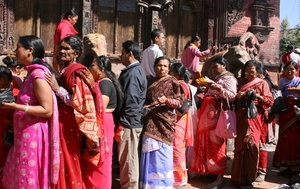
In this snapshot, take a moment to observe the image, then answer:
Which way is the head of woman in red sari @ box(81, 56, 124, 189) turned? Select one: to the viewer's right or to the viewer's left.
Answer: to the viewer's left

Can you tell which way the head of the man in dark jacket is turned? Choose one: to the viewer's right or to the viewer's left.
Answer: to the viewer's left

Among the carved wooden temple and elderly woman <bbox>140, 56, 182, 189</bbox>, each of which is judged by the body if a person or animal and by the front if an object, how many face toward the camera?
2

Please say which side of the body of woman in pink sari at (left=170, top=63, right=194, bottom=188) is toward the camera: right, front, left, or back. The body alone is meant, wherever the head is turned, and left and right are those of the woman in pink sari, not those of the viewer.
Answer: left
